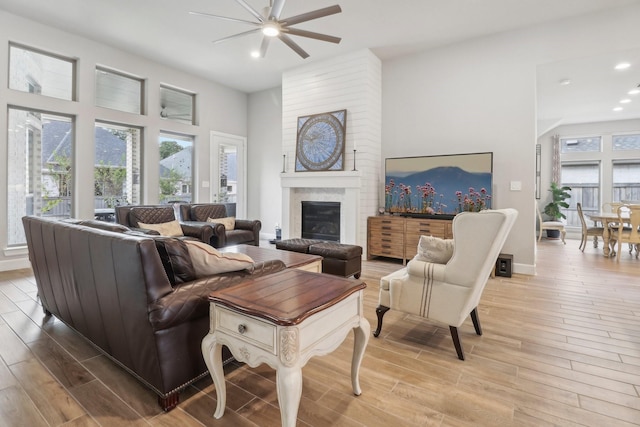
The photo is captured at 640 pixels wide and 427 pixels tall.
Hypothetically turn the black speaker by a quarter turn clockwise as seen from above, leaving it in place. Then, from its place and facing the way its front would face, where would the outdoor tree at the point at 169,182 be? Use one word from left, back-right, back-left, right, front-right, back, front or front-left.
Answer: front

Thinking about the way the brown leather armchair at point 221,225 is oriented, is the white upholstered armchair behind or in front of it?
in front

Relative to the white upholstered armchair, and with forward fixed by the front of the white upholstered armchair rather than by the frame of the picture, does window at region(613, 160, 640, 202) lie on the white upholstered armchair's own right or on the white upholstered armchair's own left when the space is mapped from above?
on the white upholstered armchair's own right

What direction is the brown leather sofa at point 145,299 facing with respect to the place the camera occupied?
facing away from the viewer and to the right of the viewer

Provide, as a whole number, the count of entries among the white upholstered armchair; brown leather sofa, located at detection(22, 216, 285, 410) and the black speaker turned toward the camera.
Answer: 1

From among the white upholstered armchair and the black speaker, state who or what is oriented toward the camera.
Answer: the black speaker

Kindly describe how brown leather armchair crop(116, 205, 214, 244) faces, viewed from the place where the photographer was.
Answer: facing the viewer and to the right of the viewer

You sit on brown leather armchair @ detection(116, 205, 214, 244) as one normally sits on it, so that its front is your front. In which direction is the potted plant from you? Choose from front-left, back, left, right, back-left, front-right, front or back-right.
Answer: front-left

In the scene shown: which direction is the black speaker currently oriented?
toward the camera

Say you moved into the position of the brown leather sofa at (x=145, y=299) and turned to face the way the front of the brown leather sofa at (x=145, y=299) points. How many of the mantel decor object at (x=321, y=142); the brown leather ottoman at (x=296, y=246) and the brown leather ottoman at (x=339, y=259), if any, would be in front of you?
3

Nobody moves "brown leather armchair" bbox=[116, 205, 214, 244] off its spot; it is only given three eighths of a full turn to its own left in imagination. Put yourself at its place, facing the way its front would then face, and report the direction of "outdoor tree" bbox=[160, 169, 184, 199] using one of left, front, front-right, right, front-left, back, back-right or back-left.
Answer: front

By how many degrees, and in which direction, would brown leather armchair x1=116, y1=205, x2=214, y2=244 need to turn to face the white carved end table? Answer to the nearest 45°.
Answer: approximately 45° to its right

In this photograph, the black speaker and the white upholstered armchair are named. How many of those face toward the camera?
1

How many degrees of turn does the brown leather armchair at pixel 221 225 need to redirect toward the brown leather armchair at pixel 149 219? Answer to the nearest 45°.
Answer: approximately 90° to its right

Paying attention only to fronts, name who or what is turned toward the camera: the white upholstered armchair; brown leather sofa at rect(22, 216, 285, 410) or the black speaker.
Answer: the black speaker
